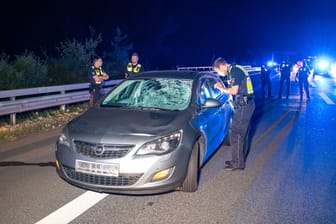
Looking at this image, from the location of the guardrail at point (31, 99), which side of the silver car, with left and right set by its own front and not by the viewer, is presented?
right

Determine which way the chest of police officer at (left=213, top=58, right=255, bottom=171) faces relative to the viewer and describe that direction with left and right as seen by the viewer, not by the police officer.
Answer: facing to the left of the viewer

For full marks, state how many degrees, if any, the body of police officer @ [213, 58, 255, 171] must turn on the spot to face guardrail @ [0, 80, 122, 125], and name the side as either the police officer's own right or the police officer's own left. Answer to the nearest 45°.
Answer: approximately 45° to the police officer's own right
